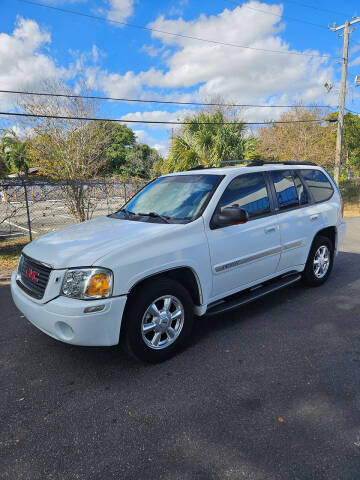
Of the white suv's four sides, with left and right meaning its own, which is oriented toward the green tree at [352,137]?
back

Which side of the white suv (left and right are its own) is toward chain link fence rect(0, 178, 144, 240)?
right

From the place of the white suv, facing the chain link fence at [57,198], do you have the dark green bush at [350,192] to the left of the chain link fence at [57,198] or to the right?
right

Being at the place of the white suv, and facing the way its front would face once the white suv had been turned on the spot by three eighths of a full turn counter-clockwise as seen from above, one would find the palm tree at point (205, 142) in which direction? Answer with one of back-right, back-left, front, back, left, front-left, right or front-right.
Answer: left

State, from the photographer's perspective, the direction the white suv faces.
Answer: facing the viewer and to the left of the viewer

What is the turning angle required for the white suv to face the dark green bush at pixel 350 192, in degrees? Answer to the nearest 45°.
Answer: approximately 180°

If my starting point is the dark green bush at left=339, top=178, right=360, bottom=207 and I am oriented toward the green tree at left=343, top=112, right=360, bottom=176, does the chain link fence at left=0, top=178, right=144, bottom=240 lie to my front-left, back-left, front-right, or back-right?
back-left

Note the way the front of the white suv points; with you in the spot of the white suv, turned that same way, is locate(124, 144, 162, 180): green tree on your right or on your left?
on your right
